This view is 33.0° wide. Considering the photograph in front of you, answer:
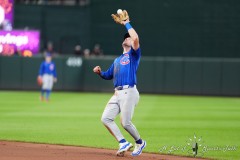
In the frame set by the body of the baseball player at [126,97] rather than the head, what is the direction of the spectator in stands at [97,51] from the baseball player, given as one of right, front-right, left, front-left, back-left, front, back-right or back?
back-right

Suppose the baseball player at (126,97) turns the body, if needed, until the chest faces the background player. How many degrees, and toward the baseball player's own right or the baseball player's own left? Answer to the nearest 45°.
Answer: approximately 135° to the baseball player's own right

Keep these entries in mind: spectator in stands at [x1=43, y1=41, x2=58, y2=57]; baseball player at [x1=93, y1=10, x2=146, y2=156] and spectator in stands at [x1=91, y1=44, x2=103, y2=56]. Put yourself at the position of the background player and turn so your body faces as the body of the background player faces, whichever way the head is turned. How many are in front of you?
1

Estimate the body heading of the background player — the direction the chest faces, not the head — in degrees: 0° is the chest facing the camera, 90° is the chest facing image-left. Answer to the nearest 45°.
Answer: approximately 0°

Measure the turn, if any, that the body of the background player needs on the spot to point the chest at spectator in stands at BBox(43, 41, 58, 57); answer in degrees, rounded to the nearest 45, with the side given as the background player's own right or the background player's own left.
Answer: approximately 180°

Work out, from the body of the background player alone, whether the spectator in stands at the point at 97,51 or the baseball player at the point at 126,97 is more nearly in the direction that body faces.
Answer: the baseball player

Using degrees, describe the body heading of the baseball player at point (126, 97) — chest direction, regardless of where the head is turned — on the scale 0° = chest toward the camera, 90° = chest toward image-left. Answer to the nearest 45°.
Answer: approximately 45°
